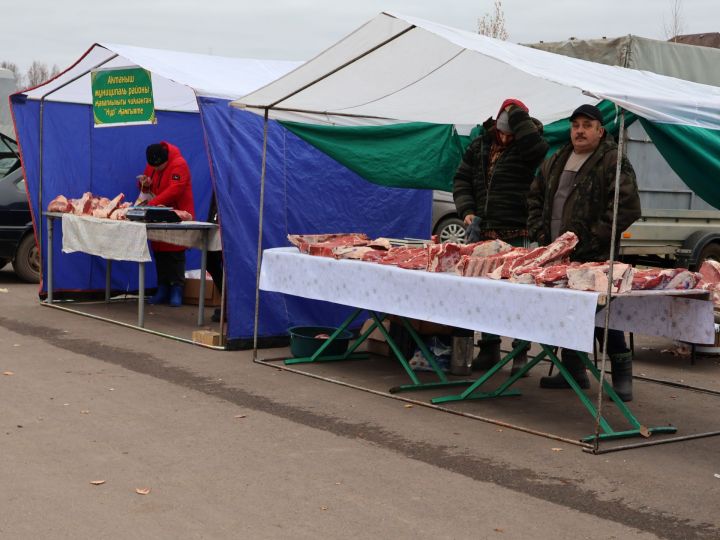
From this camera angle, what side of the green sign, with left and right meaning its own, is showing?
front

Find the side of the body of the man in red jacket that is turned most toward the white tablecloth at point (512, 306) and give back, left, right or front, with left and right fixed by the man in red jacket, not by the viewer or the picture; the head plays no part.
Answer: left

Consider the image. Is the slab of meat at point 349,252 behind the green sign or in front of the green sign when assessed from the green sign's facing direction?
in front

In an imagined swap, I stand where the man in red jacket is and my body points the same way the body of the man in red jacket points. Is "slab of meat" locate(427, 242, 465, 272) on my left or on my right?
on my left

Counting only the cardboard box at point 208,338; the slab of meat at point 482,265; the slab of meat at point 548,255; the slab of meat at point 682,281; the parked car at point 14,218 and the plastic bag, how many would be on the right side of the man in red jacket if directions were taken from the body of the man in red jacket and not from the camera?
1

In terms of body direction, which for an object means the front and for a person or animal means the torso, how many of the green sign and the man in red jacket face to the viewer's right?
0

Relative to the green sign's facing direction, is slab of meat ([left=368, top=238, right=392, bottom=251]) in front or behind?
in front

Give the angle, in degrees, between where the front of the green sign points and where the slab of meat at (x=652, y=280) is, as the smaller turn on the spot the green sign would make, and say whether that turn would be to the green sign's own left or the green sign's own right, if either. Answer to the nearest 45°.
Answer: approximately 45° to the green sign's own left

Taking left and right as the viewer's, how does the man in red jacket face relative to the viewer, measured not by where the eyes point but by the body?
facing the viewer and to the left of the viewer

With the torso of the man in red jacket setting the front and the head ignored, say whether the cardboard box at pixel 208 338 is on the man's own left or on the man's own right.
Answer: on the man's own left

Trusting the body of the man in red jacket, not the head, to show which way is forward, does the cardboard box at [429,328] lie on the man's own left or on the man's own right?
on the man's own left
